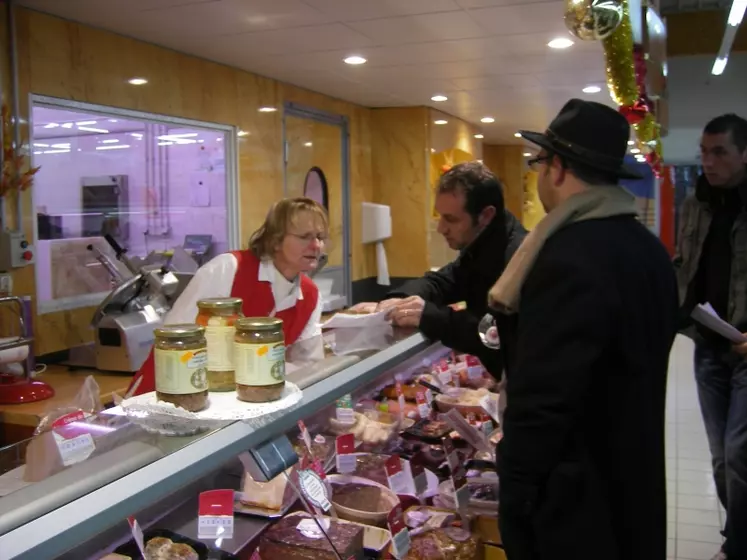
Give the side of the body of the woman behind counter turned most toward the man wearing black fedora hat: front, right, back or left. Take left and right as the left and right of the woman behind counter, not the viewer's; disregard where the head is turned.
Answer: front

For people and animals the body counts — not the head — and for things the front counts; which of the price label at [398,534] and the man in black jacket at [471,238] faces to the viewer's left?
the man in black jacket

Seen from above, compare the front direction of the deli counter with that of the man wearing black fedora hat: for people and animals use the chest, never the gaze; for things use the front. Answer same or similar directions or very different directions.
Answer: very different directions

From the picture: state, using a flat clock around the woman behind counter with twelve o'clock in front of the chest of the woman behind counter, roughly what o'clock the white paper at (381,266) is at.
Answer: The white paper is roughly at 8 o'clock from the woman behind counter.

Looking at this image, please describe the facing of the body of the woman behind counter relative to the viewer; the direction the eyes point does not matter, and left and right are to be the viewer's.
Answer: facing the viewer and to the right of the viewer

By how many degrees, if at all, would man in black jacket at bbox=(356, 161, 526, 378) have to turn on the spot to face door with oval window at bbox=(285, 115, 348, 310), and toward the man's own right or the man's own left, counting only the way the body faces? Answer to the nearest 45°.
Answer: approximately 90° to the man's own right

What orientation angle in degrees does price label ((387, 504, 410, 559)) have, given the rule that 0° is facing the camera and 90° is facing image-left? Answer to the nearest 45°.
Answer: approximately 315°

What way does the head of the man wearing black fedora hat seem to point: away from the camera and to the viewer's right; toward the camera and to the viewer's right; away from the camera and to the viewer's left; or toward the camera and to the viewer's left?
away from the camera and to the viewer's left

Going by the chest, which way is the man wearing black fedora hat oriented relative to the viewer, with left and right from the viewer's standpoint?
facing away from the viewer and to the left of the viewer

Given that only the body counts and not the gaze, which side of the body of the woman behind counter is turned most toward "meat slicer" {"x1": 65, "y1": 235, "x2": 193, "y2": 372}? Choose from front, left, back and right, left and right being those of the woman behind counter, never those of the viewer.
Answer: back
